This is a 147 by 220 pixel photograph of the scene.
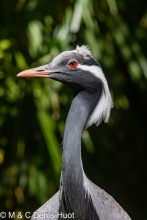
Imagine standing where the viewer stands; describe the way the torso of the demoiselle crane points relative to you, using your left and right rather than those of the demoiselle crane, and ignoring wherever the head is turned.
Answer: facing the viewer and to the left of the viewer
